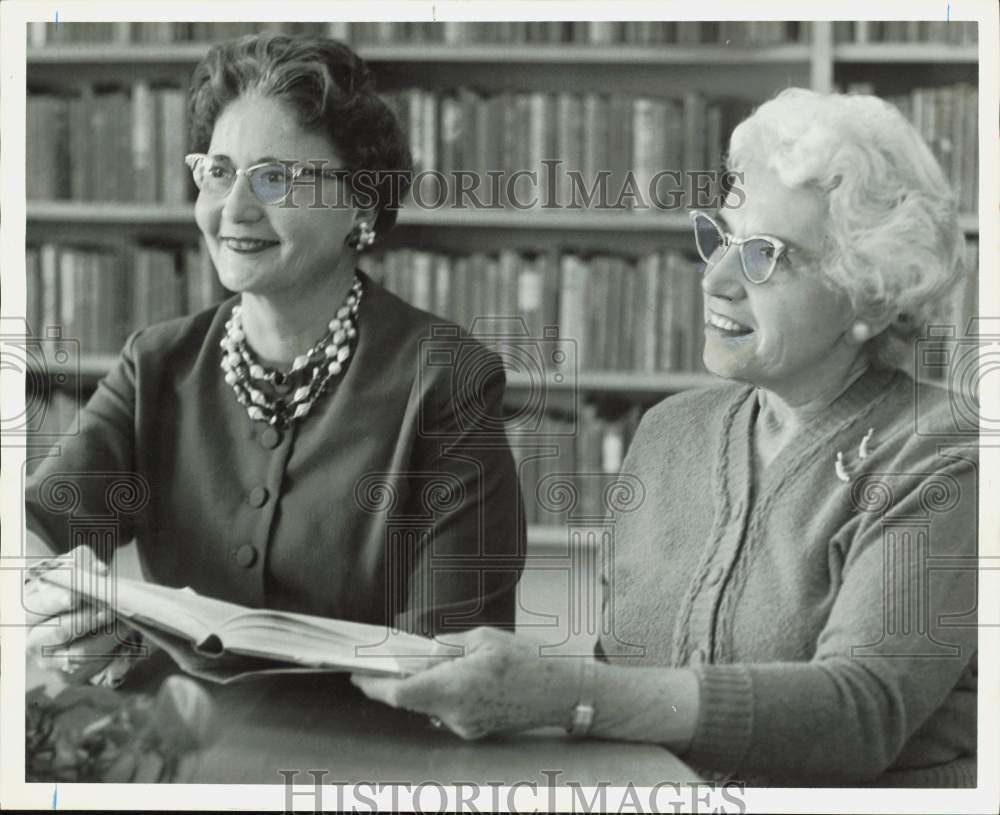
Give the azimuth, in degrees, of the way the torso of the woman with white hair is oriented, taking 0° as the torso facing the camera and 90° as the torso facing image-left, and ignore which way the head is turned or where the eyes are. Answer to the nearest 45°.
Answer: approximately 45°

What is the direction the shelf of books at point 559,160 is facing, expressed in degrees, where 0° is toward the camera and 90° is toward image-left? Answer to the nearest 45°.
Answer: approximately 0°

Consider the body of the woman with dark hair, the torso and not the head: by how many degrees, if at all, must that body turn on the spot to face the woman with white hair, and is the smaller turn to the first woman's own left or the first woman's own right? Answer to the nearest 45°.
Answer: approximately 135° to the first woman's own left
